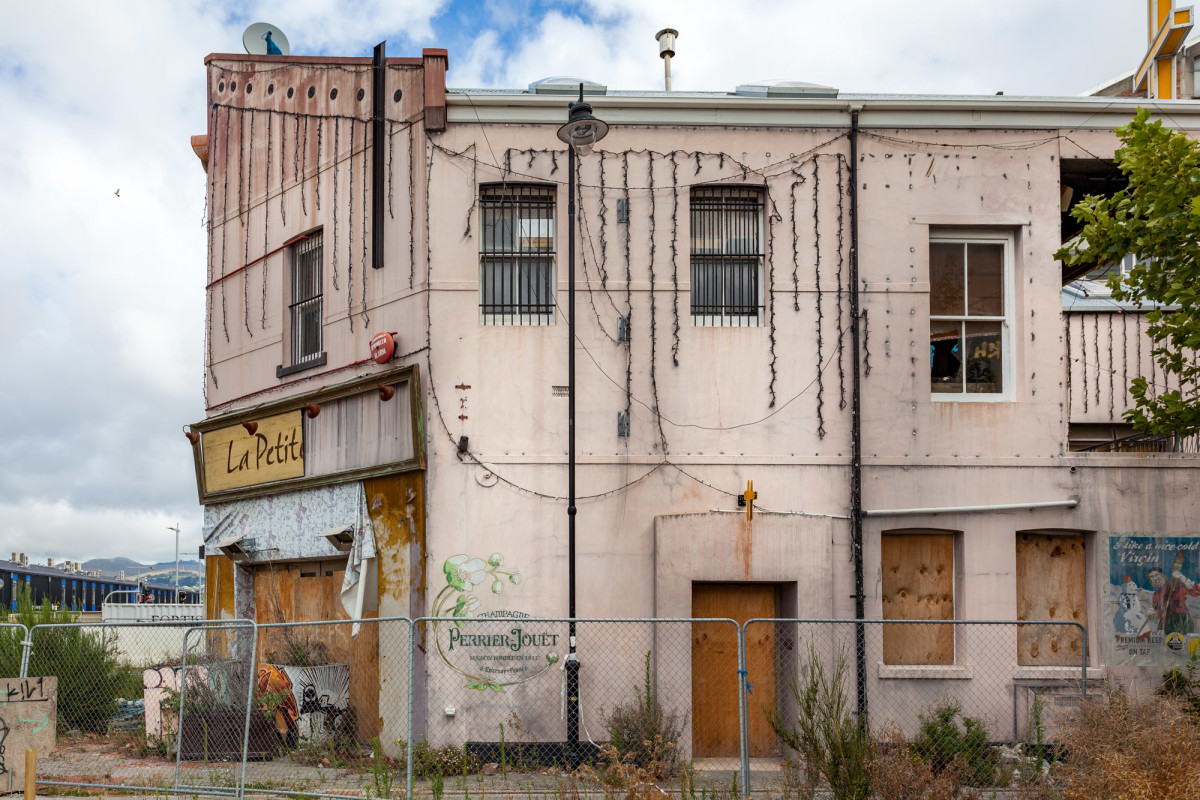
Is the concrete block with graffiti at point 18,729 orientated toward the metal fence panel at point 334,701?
no

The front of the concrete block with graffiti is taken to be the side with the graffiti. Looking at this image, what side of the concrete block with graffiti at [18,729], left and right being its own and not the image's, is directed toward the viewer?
front

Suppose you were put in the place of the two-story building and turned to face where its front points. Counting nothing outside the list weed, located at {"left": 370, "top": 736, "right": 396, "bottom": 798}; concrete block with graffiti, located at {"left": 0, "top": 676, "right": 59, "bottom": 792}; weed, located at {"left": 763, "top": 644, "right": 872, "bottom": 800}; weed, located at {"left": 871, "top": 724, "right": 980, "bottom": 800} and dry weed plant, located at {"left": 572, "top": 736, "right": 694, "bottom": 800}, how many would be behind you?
0

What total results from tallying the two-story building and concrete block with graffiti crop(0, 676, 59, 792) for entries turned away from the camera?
0

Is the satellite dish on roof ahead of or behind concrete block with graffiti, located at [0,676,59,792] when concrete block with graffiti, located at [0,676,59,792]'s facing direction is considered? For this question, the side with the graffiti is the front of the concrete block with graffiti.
behind

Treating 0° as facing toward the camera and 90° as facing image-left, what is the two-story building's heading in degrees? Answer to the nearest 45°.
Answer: approximately 45°

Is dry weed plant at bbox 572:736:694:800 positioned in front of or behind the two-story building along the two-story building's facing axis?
in front

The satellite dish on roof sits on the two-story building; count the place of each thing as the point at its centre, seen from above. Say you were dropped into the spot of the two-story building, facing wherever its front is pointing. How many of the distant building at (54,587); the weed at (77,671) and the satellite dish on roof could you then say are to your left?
0
